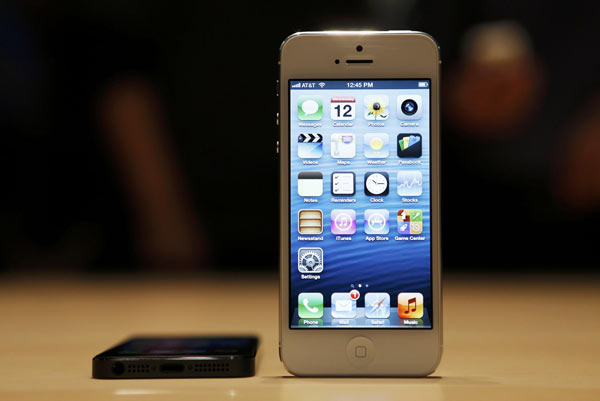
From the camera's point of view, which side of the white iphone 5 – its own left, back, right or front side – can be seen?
front
